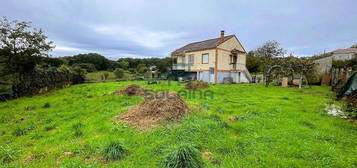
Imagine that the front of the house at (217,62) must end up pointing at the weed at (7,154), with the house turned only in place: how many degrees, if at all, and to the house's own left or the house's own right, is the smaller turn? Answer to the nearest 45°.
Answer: approximately 45° to the house's own right

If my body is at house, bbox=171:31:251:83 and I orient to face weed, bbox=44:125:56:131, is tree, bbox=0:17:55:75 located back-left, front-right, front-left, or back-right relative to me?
front-right

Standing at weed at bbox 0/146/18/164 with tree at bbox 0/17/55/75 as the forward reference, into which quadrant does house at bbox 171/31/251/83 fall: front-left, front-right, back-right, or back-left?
front-right

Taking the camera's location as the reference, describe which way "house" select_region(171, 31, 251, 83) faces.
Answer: facing the viewer and to the right of the viewer

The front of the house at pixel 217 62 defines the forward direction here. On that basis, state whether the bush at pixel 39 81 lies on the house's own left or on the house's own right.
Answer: on the house's own right

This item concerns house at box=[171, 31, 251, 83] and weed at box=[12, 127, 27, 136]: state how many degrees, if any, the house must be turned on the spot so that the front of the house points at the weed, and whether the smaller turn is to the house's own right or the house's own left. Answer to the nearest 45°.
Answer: approximately 45° to the house's own right

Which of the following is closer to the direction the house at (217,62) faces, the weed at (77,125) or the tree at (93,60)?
the weed

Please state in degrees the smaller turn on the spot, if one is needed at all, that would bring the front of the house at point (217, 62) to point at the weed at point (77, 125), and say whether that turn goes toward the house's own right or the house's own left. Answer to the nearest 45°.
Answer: approximately 45° to the house's own right

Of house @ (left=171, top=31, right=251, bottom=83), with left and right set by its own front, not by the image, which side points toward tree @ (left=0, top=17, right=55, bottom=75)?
right

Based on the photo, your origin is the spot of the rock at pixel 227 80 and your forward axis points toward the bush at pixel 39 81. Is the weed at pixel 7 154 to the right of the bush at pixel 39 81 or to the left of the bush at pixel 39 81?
left
